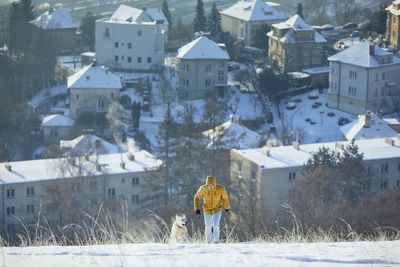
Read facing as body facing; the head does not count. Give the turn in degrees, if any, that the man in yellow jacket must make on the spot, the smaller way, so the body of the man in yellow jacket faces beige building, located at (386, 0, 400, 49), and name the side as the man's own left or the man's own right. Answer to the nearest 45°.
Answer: approximately 180°

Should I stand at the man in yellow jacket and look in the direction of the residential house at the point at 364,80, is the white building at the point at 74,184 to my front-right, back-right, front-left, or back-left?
front-left

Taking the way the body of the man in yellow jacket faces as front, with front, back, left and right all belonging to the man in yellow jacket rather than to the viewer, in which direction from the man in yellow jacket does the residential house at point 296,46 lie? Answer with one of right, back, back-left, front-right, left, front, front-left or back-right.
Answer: back

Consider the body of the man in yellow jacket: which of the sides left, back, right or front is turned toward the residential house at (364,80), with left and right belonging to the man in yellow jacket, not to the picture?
back

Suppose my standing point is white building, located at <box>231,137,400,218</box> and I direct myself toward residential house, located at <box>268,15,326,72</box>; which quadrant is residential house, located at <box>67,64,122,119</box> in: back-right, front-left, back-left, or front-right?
front-left

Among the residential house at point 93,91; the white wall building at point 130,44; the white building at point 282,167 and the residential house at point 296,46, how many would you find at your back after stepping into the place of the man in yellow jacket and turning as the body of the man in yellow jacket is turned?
4

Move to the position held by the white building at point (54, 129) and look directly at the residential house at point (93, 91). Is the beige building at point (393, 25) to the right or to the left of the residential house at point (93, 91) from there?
right

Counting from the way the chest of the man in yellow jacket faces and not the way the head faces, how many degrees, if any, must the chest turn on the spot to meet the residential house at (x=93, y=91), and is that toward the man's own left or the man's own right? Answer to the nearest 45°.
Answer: approximately 180°

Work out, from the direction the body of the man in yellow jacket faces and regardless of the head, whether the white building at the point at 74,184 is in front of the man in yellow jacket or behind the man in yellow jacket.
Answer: behind

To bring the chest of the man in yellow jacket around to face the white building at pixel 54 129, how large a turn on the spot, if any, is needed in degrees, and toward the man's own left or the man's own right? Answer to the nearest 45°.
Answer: approximately 180°

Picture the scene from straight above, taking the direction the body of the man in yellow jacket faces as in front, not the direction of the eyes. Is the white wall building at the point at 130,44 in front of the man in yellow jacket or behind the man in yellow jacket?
behind

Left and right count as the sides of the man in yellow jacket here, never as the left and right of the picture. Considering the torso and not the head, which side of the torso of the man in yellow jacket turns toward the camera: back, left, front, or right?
front

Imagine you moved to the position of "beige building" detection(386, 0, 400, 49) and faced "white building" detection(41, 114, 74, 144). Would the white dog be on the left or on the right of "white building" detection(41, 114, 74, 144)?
left
